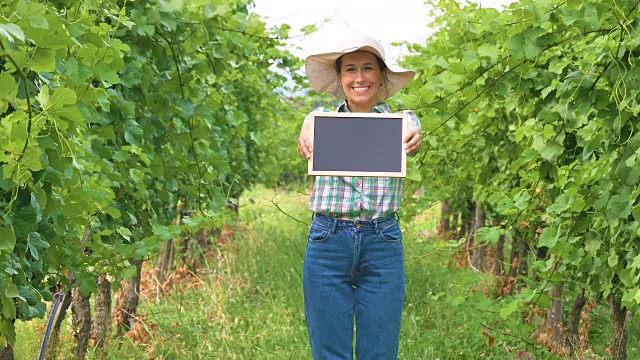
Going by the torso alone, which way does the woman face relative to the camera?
toward the camera

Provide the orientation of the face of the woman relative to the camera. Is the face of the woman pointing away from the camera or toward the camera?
toward the camera
